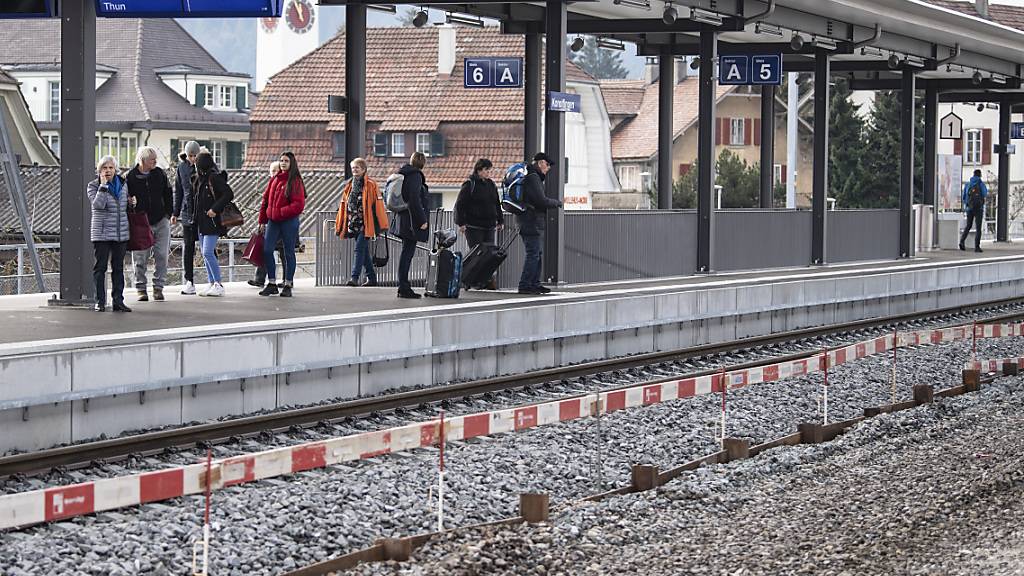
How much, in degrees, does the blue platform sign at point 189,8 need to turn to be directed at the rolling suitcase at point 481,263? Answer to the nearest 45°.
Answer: approximately 135° to its left

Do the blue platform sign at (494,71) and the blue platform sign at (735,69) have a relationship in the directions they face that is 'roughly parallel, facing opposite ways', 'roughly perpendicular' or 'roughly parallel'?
roughly parallel

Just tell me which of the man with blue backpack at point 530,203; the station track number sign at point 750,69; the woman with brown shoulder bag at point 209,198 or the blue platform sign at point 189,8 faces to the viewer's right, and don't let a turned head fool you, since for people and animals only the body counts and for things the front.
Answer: the man with blue backpack

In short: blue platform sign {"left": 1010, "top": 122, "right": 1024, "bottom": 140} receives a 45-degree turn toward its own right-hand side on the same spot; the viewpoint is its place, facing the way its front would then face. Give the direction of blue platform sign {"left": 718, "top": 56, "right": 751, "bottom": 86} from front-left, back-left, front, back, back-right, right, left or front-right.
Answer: front-left

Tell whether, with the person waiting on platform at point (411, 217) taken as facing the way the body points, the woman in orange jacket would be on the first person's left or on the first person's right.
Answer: on the first person's left

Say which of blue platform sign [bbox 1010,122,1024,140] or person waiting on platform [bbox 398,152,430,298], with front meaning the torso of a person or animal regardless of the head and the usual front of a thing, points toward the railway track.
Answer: the blue platform sign

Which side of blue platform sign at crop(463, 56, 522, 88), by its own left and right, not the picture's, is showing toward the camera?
front

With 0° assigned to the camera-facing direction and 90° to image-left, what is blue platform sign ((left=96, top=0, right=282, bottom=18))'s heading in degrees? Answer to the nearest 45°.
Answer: approximately 0°

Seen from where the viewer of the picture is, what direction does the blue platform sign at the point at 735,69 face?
facing the viewer
